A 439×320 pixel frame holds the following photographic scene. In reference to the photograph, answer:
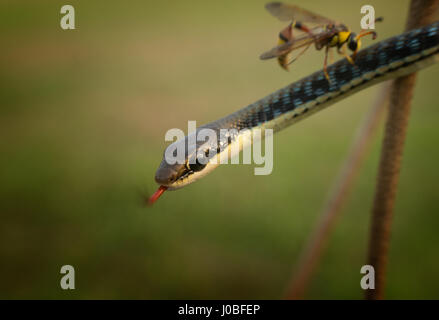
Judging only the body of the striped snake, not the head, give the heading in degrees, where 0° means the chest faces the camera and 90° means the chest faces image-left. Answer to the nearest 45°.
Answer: approximately 45°

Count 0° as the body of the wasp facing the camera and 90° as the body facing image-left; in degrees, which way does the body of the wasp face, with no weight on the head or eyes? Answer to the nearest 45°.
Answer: approximately 270°
